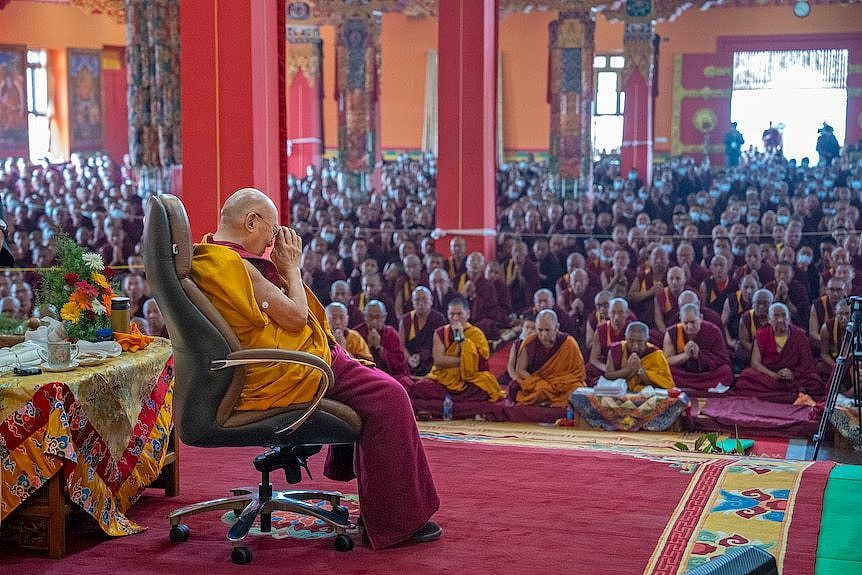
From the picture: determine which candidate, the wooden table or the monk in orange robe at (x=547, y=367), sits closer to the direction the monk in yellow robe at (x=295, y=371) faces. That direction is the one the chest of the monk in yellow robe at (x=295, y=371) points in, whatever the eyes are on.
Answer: the monk in orange robe

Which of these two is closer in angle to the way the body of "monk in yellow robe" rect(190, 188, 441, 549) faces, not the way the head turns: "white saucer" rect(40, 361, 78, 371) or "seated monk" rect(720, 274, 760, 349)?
the seated monk

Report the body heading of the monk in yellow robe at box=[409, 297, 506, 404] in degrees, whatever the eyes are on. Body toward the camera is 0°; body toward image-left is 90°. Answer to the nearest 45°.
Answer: approximately 0°

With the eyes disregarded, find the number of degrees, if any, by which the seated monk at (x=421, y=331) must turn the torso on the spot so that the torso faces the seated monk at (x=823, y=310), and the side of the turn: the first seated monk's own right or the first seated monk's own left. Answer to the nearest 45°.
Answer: approximately 90° to the first seated monk's own left
